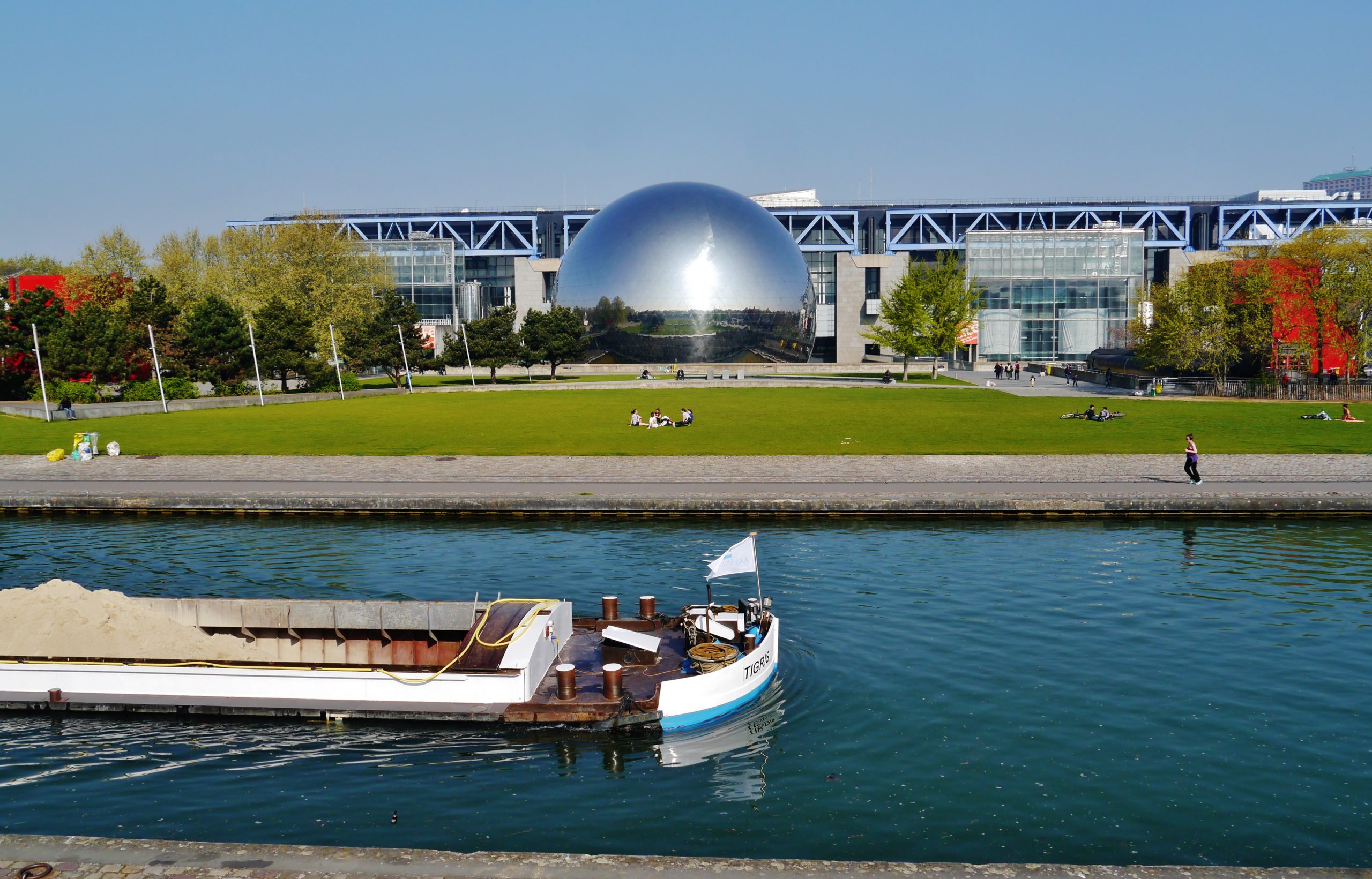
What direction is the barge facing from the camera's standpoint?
to the viewer's right

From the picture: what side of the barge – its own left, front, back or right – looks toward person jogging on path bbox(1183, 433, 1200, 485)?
front

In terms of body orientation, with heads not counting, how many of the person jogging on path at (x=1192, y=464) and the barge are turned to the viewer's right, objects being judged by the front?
1
